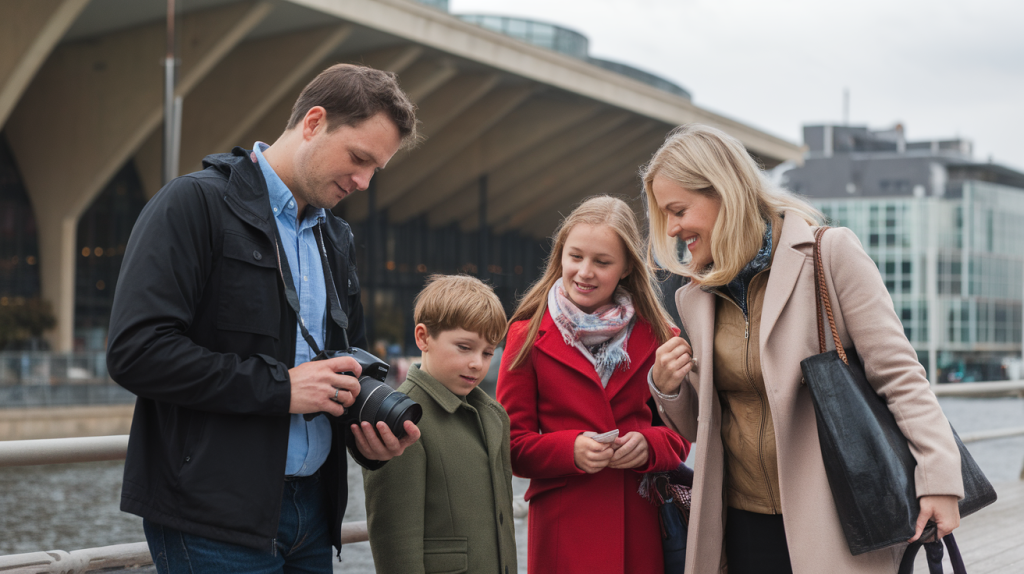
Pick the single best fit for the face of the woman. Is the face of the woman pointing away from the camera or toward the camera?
toward the camera

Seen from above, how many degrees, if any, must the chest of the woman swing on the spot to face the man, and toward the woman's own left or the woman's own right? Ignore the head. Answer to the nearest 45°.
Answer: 0° — they already face them

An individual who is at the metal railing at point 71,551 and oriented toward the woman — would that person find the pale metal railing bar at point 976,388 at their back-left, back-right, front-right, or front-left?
front-left

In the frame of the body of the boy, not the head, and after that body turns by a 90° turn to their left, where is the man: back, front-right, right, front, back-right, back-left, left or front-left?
back

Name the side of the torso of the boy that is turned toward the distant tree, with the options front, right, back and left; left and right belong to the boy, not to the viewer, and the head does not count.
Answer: back

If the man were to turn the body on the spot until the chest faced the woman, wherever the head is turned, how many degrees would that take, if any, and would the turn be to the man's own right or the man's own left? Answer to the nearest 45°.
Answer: approximately 45° to the man's own left

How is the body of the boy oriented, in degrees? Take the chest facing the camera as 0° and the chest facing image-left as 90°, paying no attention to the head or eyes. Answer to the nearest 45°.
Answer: approximately 315°

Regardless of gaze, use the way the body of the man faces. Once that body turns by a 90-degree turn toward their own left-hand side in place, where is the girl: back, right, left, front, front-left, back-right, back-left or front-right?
front

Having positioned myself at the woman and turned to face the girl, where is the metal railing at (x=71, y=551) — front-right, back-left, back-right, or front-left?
front-left

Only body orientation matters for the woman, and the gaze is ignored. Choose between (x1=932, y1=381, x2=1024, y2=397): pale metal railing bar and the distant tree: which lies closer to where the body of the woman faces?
the distant tree

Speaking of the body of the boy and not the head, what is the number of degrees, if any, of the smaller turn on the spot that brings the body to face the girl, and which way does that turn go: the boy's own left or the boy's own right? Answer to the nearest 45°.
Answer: approximately 90° to the boy's own left

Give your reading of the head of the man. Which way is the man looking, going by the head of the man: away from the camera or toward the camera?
toward the camera

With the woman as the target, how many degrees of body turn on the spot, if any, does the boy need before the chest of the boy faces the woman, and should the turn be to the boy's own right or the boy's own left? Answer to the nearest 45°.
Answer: approximately 45° to the boy's own left

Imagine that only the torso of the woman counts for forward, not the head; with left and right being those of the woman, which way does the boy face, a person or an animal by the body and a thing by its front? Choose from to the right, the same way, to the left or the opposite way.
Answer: to the left

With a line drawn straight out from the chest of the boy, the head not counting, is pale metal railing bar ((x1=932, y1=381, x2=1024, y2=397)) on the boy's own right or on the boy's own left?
on the boy's own left
